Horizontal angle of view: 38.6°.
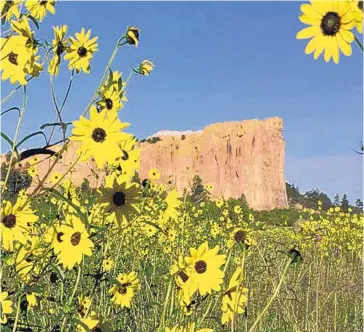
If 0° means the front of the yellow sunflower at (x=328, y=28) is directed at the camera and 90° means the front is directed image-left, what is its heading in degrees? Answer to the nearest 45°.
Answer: approximately 0°

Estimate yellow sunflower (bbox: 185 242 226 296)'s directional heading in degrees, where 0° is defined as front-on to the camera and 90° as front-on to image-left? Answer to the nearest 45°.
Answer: approximately 45°

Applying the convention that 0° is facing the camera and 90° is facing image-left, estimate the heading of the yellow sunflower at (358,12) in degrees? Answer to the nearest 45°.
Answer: approximately 0°

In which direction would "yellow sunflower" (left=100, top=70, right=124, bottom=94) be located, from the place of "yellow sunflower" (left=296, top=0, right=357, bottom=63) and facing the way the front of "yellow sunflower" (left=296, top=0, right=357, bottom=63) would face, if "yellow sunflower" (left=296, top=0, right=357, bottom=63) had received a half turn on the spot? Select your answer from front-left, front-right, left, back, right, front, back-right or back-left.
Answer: front-left
